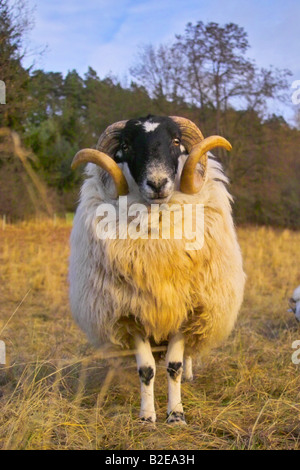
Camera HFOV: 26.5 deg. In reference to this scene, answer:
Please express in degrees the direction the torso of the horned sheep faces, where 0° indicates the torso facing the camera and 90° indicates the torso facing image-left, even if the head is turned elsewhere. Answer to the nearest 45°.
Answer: approximately 0°
